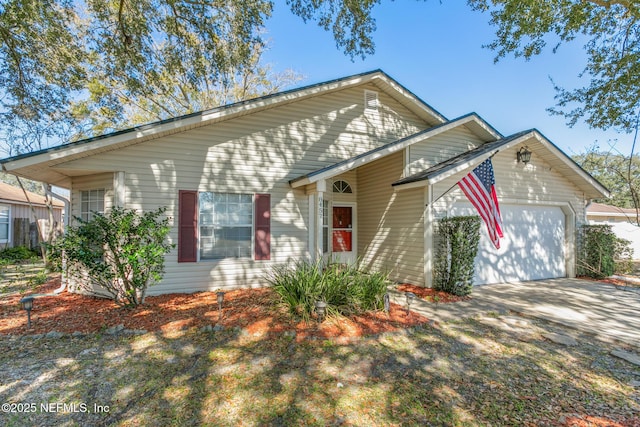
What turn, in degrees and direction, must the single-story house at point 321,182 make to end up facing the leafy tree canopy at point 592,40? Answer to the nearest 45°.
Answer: approximately 90° to its left

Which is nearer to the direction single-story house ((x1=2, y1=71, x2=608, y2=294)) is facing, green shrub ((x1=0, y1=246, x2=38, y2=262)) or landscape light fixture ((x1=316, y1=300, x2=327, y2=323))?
the landscape light fixture

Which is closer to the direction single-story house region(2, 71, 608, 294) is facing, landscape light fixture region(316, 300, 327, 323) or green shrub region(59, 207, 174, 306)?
the landscape light fixture

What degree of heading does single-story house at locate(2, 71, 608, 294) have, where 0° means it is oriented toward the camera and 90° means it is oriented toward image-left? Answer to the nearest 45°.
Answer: approximately 0°

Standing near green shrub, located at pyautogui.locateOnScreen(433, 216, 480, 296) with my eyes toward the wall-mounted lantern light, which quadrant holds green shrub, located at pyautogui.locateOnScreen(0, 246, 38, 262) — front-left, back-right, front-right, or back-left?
back-left

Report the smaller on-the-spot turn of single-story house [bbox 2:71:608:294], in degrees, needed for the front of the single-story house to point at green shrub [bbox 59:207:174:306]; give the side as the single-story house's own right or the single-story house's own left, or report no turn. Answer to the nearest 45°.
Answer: approximately 45° to the single-story house's own right

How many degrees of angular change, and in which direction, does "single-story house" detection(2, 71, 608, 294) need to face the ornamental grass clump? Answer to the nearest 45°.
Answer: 0° — it already faces it

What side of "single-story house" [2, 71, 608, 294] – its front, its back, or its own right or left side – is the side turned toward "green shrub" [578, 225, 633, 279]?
left

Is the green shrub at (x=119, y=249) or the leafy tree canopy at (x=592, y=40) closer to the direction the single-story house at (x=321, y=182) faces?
the leafy tree canopy

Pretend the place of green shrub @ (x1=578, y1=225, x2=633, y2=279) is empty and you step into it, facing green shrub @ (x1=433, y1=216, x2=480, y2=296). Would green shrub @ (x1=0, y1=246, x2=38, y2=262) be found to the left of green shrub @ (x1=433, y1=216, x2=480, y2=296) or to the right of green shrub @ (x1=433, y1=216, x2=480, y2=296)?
right
